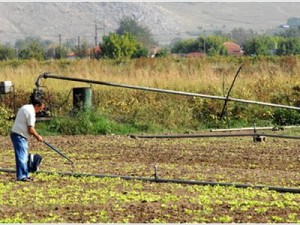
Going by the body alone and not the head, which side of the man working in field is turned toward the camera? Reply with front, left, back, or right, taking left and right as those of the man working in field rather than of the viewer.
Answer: right
